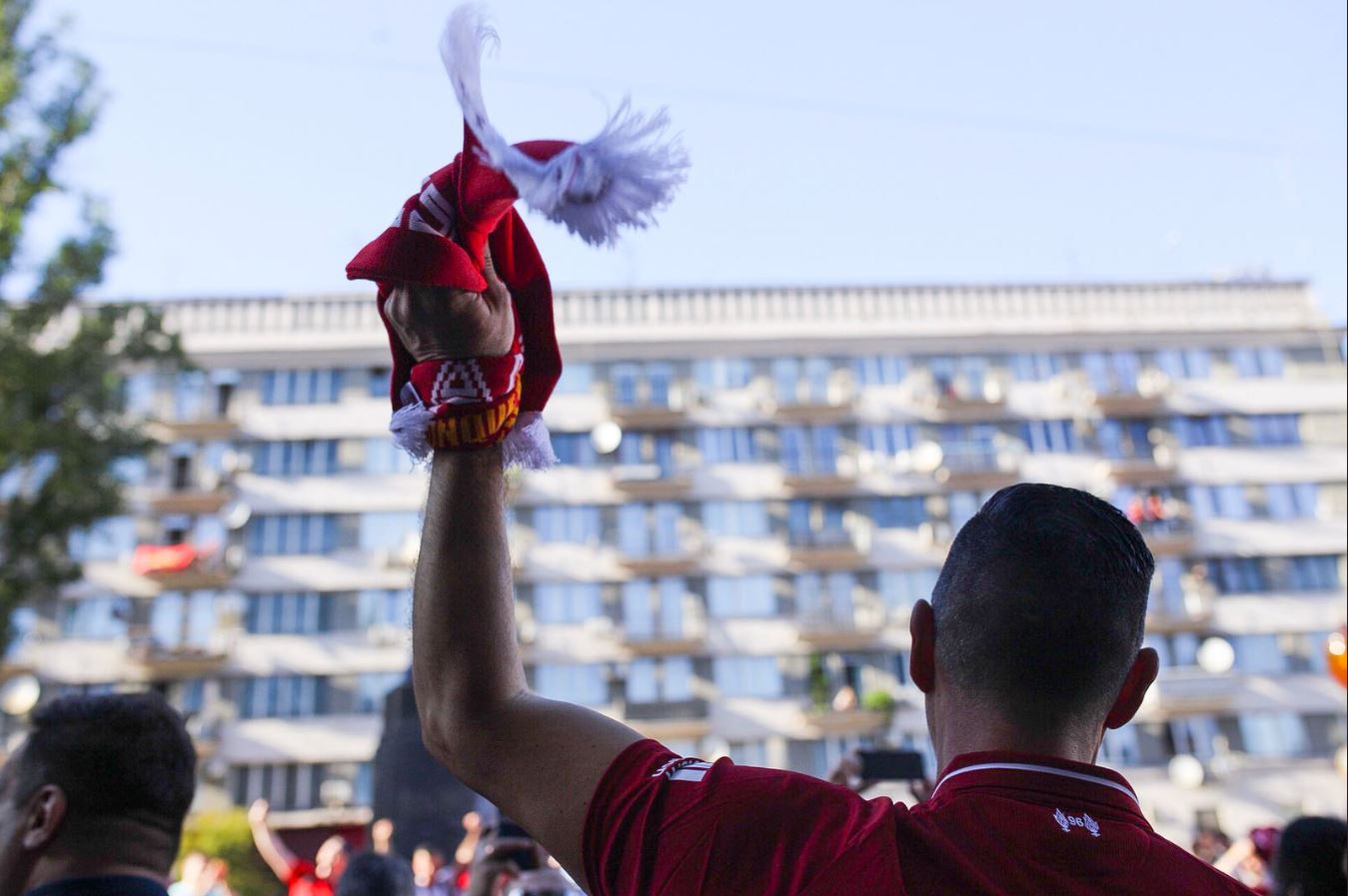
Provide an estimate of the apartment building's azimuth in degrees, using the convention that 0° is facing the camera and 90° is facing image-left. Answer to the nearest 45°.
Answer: approximately 0°

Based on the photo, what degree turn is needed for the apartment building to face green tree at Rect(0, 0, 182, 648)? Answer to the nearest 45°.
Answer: approximately 45° to its right
